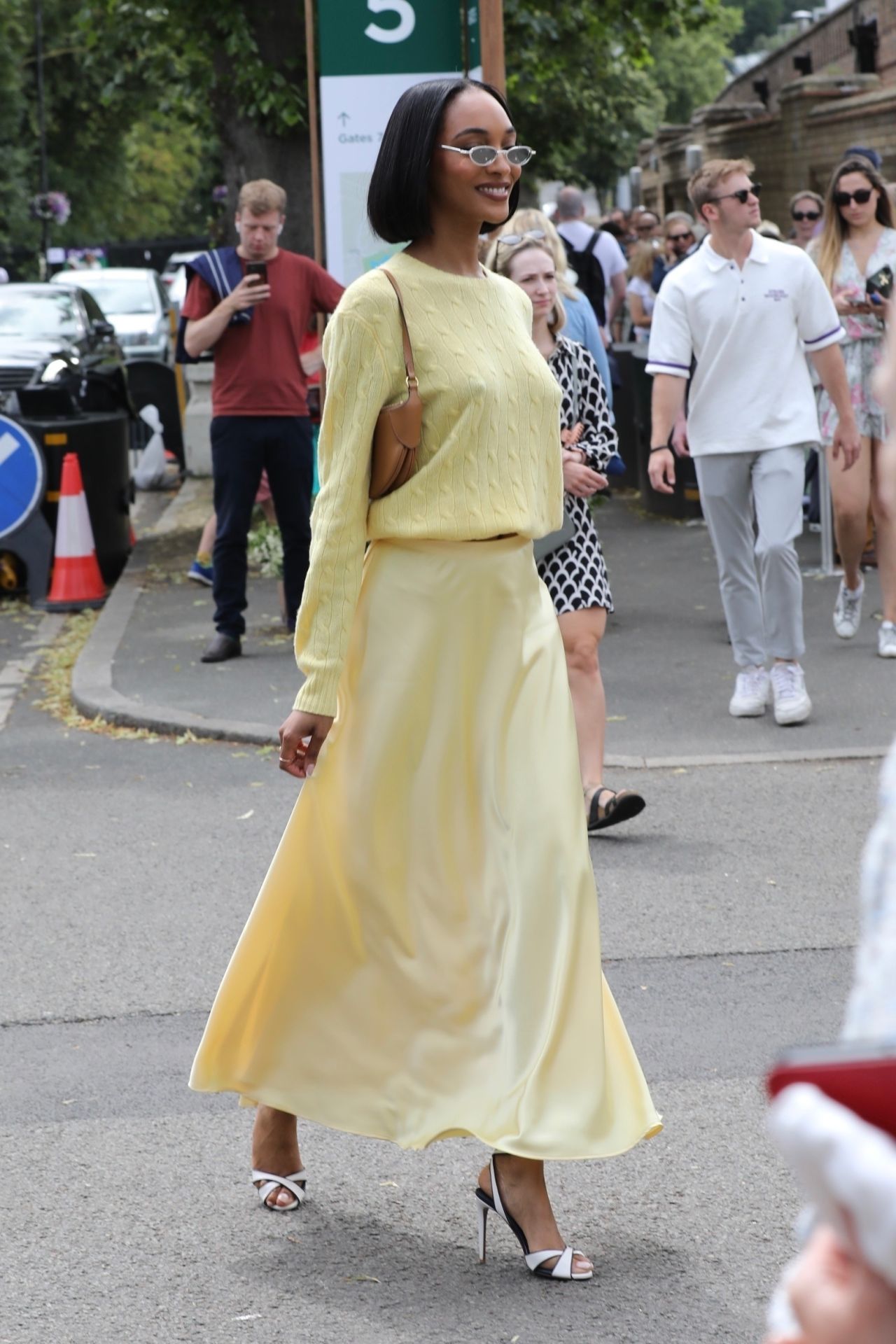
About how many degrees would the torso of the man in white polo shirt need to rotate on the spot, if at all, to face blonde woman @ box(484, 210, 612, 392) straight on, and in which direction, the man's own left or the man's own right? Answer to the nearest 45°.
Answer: approximately 45° to the man's own right

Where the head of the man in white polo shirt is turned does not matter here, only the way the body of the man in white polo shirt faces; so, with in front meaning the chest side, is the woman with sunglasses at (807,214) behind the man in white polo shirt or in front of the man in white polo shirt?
behind

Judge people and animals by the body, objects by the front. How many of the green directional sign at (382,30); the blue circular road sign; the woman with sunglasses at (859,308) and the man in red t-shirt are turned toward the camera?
4

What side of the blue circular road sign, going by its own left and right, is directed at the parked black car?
back

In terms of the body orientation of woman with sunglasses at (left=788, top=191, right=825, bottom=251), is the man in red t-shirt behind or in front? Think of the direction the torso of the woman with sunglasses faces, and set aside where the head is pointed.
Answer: in front

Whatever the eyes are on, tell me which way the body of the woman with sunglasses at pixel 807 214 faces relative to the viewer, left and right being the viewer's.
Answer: facing the viewer

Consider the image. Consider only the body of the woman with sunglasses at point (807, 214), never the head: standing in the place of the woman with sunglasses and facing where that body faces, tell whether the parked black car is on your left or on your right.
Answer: on your right

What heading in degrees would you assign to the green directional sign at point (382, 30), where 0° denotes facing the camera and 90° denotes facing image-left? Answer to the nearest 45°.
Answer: approximately 0°

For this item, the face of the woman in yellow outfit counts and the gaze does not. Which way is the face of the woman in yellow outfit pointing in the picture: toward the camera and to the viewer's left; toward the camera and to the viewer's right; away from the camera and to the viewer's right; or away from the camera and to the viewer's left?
toward the camera and to the viewer's right

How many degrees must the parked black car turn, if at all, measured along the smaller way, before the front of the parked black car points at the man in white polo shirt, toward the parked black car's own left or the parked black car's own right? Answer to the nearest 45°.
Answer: approximately 45° to the parked black car's own left

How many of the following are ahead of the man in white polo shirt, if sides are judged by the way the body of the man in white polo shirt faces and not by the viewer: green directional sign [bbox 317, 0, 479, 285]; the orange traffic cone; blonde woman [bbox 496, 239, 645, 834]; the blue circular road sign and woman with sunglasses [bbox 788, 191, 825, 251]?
1

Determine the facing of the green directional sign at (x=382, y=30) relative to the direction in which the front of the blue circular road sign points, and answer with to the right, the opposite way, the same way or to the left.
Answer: the same way

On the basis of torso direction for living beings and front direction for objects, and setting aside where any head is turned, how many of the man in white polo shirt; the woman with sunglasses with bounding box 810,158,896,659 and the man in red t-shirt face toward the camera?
3

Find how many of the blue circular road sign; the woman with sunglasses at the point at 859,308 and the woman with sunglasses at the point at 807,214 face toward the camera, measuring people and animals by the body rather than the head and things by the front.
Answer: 3

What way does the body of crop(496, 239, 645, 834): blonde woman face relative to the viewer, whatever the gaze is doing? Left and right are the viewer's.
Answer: facing the viewer and to the right of the viewer

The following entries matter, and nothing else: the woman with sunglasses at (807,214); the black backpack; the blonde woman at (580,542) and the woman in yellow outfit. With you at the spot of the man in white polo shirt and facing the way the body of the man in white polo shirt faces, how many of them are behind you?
2

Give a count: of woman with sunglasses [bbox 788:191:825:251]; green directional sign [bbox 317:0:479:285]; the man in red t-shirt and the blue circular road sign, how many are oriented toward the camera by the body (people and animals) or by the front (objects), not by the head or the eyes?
4

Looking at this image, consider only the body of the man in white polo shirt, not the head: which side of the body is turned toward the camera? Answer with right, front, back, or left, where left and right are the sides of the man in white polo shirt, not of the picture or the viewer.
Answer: front

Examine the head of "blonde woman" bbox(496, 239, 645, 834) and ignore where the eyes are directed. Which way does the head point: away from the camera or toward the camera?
toward the camera

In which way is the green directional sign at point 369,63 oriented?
toward the camera
